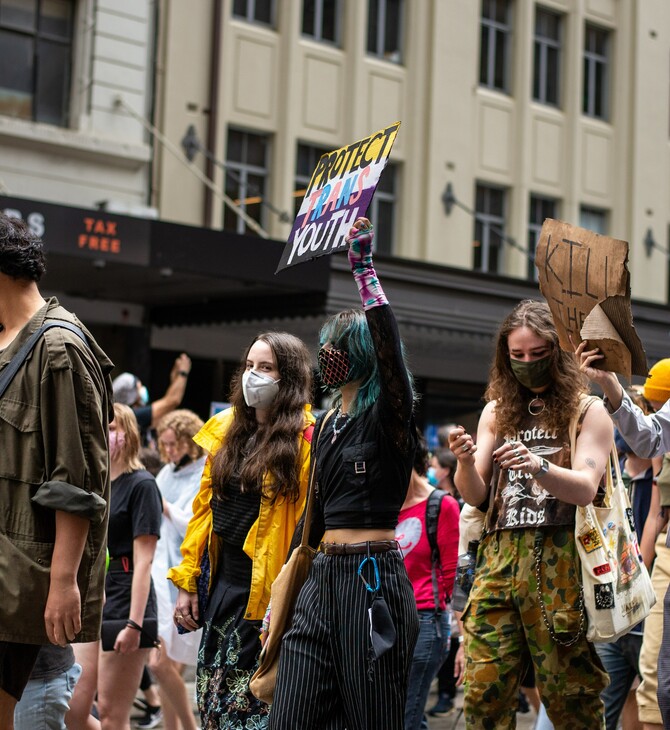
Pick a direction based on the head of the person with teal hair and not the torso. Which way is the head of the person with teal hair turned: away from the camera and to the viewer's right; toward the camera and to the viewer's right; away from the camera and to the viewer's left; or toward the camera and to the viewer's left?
toward the camera and to the viewer's left

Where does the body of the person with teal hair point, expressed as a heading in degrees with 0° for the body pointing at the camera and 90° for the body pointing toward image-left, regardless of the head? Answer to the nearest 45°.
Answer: approximately 45°
